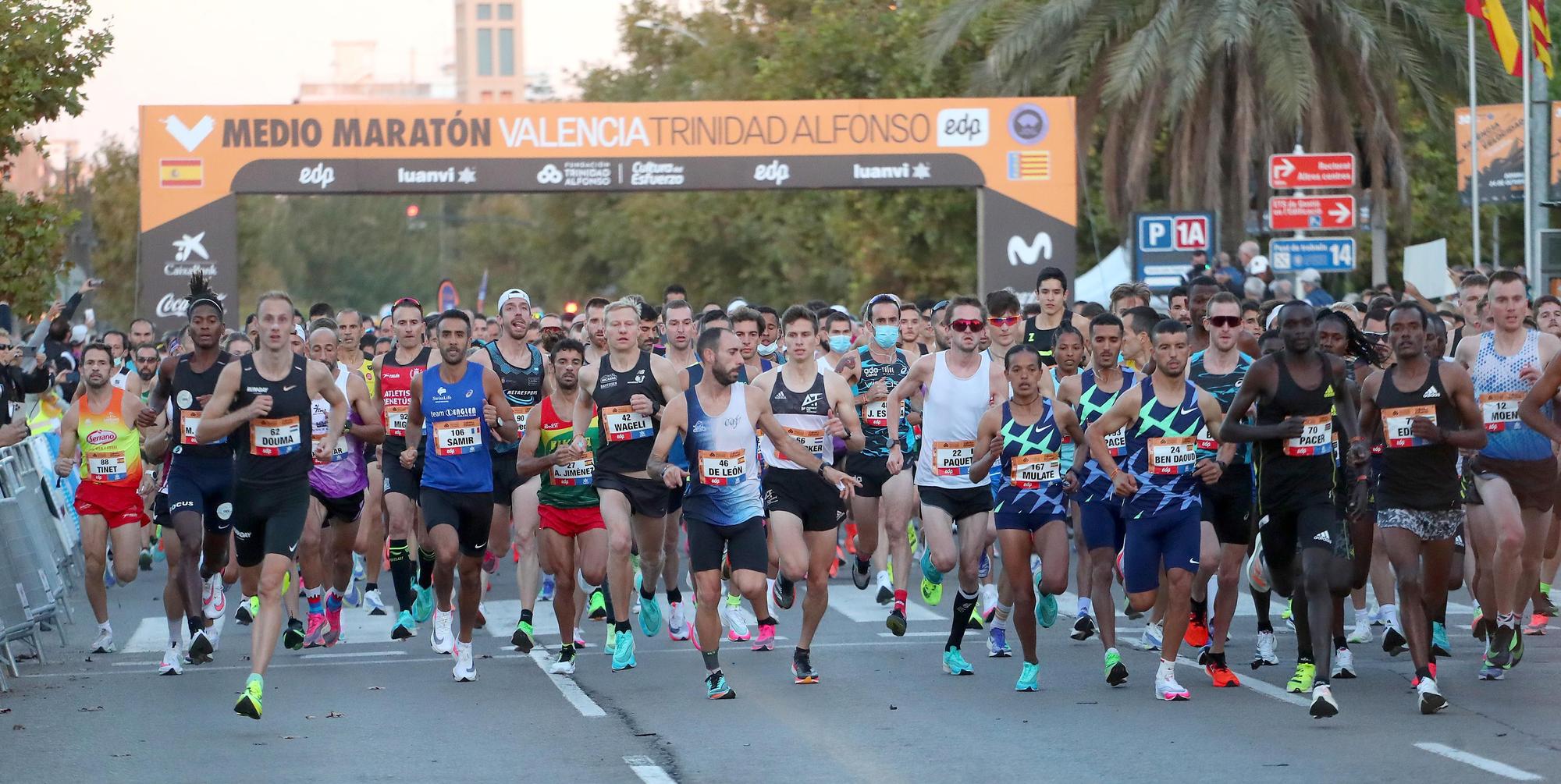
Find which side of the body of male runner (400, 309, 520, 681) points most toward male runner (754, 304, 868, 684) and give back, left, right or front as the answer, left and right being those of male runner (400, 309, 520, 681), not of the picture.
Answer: left

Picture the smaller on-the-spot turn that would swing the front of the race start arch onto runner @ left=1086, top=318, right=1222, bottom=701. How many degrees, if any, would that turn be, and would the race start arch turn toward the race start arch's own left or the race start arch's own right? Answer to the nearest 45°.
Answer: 0° — it already faces them

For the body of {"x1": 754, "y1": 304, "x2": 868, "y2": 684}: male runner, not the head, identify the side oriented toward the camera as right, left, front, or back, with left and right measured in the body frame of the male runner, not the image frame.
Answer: front

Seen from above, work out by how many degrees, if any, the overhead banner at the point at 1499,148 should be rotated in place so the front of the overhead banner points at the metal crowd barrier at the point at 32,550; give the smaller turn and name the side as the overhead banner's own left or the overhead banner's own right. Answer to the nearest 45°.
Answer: approximately 45° to the overhead banner's own right

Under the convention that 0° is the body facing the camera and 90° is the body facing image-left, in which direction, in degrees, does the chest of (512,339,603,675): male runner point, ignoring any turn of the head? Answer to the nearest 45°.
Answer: approximately 0°

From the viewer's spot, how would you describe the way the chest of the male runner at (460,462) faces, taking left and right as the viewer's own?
facing the viewer

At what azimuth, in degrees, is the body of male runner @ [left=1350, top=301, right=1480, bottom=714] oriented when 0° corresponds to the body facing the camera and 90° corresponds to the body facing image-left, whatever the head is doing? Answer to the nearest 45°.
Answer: approximately 0°

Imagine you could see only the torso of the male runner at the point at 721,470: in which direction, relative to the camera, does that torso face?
toward the camera

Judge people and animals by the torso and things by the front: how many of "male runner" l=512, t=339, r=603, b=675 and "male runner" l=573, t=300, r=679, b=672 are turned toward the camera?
2
